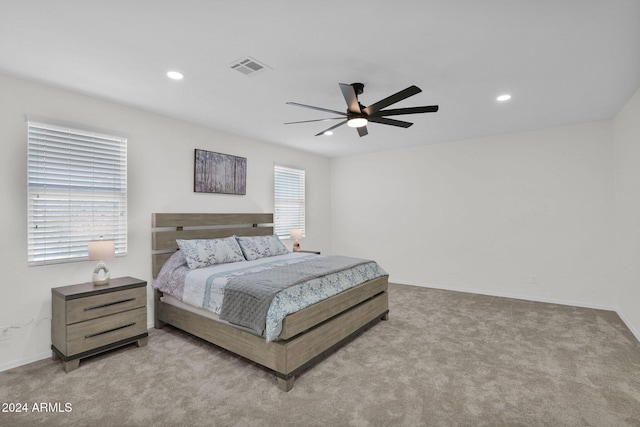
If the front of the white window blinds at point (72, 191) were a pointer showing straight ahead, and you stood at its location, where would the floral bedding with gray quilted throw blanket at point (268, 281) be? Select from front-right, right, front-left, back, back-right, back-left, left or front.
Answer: front

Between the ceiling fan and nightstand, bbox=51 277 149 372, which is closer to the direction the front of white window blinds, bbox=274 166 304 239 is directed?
the ceiling fan

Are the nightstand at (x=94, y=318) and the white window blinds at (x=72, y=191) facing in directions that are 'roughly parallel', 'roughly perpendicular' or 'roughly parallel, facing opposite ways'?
roughly parallel

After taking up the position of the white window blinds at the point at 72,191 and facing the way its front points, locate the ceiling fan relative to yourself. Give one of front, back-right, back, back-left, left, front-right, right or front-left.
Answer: front

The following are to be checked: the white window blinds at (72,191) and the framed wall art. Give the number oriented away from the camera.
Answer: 0

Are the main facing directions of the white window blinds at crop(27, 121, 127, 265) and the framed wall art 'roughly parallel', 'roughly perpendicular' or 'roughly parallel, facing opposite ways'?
roughly parallel

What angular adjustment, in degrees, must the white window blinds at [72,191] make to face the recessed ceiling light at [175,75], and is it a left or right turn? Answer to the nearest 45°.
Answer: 0° — it already faces it

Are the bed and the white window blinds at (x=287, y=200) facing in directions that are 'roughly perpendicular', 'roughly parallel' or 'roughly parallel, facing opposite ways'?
roughly parallel

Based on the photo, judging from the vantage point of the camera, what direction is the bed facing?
facing the viewer and to the right of the viewer

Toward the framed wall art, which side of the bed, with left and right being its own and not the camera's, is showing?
back

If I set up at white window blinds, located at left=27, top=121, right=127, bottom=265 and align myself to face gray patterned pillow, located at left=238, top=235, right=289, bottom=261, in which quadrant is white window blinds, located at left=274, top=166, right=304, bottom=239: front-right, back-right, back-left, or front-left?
front-left
